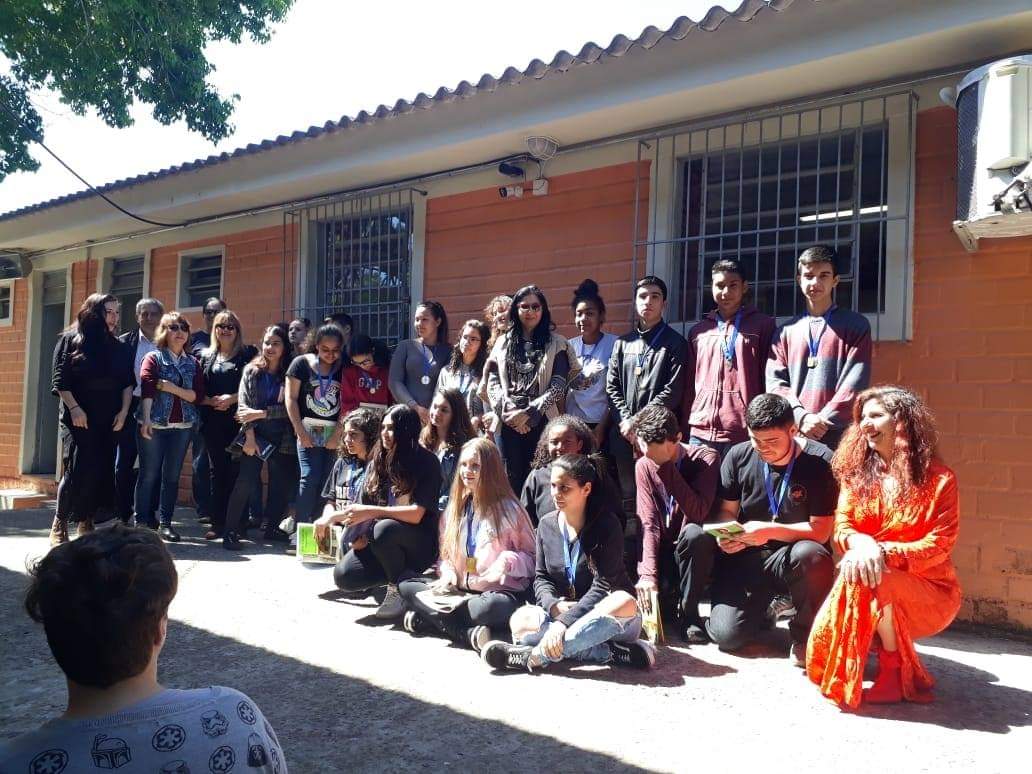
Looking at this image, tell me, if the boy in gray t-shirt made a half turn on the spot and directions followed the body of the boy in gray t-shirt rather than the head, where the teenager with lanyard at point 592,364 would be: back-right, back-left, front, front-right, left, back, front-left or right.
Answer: back-left

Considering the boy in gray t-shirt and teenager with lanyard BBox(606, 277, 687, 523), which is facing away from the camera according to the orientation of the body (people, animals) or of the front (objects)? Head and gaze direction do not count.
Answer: the boy in gray t-shirt

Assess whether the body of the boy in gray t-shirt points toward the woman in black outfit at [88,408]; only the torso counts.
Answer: yes

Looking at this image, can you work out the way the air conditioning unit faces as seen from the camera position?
facing to the left of the viewer

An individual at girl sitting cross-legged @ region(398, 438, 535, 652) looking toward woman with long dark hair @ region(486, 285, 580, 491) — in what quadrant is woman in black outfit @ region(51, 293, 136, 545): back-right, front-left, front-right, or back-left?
front-left

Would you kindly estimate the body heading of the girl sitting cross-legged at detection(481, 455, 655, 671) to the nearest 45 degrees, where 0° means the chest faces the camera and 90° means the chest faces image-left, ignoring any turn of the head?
approximately 45°

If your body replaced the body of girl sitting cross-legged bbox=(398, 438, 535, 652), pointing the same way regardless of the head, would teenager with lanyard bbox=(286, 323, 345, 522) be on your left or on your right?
on your right

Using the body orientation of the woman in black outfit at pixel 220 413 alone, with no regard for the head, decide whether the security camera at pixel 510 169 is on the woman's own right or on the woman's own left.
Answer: on the woman's own left

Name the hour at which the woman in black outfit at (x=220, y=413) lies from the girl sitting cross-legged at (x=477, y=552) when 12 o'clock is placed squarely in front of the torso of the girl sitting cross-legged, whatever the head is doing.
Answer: The woman in black outfit is roughly at 3 o'clock from the girl sitting cross-legged.

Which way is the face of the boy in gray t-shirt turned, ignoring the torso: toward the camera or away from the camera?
away from the camera

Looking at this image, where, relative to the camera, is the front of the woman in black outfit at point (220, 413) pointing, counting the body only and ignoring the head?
toward the camera

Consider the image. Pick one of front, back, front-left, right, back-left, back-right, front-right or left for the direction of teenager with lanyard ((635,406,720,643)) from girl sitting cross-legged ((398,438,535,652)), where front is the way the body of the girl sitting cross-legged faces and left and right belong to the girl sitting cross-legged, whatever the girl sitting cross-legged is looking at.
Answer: back-left

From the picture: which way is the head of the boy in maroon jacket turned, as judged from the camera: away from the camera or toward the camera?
toward the camera

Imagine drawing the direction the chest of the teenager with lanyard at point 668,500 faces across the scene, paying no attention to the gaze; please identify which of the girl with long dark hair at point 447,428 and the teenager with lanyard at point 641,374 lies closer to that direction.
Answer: the girl with long dark hair

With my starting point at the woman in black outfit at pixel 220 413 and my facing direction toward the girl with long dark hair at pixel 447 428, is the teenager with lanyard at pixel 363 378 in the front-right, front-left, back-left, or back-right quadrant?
front-left

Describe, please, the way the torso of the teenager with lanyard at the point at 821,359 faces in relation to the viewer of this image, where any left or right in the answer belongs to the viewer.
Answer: facing the viewer
